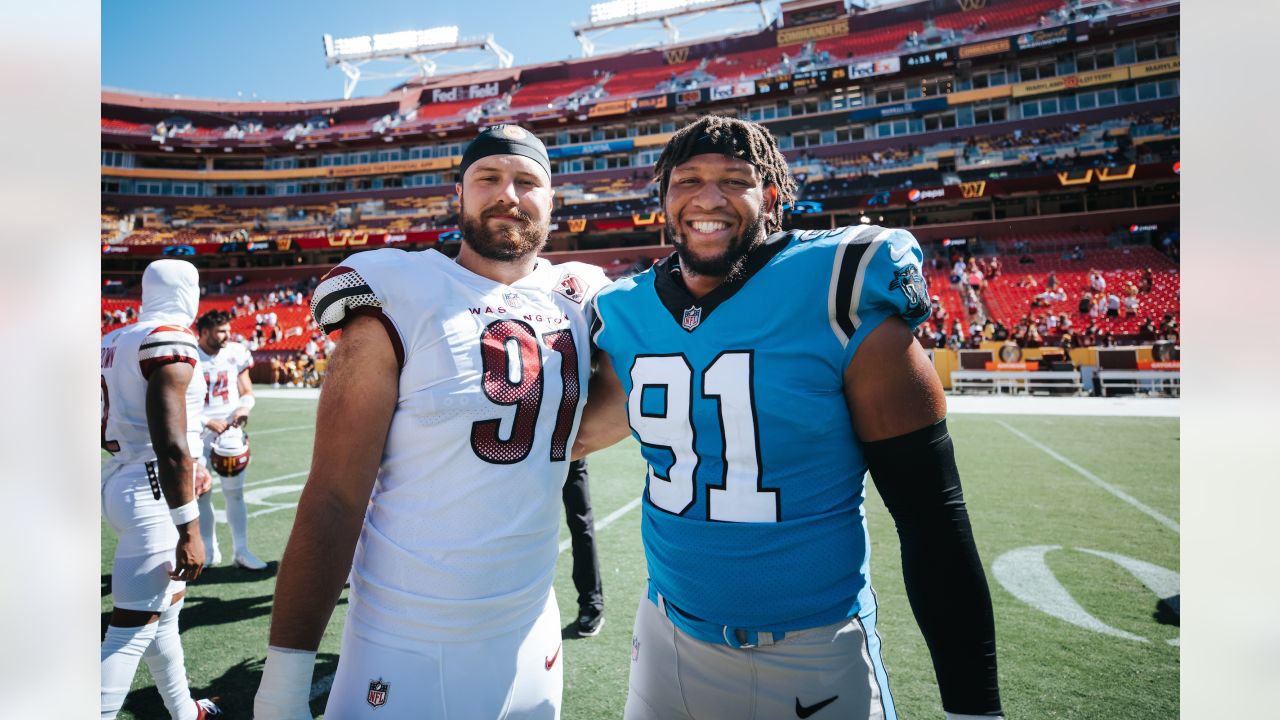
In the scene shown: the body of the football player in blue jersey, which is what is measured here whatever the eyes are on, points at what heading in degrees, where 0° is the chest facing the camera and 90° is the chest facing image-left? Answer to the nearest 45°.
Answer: approximately 45°

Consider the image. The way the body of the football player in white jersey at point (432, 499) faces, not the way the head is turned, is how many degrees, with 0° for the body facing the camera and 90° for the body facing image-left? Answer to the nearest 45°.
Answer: approximately 315°

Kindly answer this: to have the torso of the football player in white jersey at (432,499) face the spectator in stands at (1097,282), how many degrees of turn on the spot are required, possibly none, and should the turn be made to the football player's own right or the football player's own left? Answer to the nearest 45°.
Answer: approximately 90° to the football player's own left

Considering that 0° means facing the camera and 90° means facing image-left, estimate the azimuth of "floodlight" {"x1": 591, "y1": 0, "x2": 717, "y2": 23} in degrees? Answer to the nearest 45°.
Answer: approximately 45°

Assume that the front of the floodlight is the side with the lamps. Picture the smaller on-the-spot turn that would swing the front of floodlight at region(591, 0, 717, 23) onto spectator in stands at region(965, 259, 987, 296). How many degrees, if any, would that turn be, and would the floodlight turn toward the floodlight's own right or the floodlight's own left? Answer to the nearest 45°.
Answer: approximately 90° to the floodlight's own left

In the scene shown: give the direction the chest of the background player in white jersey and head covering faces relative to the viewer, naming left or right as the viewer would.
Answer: facing away from the viewer and to the right of the viewer

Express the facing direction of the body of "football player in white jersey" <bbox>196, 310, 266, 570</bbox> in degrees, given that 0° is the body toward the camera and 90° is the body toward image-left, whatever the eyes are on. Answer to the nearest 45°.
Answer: approximately 315°

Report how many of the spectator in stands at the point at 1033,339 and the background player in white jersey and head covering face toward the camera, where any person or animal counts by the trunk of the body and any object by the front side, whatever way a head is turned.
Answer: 1

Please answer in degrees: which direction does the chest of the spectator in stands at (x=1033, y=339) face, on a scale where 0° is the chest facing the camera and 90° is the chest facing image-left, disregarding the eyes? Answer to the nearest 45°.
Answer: approximately 0°

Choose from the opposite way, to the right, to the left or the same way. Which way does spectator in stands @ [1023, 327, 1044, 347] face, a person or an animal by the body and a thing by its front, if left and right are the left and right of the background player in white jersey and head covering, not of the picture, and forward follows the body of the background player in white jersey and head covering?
the opposite way
